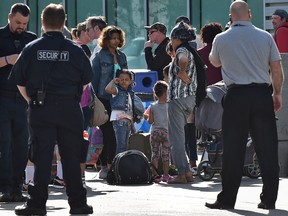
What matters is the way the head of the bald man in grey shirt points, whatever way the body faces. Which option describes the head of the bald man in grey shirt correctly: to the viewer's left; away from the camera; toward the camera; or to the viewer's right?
away from the camera

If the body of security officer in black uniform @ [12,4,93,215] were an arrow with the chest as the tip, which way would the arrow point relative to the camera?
away from the camera

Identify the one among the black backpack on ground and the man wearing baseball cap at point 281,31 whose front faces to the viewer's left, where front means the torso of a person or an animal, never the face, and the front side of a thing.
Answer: the man wearing baseball cap

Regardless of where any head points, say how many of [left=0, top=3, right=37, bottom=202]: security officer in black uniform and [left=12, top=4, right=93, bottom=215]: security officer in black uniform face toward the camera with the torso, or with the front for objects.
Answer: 1

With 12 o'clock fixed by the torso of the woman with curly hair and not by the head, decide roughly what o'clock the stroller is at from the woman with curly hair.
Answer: The stroller is roughly at 11 o'clock from the woman with curly hair.

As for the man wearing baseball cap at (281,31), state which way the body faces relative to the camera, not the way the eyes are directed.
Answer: to the viewer's left
